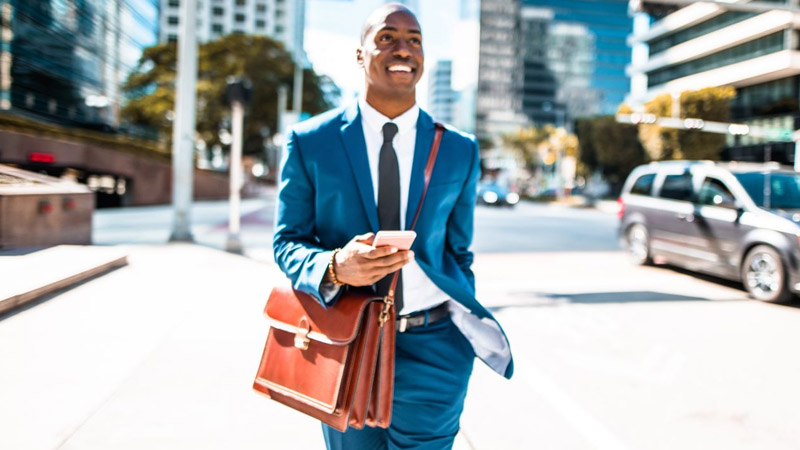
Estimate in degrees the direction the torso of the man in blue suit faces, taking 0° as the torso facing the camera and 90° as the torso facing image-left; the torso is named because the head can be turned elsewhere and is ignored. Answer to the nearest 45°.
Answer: approximately 0°

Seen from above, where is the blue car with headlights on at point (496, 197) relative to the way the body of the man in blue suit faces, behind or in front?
behind

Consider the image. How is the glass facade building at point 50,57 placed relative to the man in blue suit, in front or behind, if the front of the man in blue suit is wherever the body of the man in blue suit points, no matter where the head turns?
behind

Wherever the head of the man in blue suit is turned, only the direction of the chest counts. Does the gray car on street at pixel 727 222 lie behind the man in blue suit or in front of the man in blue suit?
behind

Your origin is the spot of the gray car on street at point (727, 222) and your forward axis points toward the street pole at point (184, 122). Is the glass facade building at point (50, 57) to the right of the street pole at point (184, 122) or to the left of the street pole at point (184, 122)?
right
